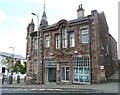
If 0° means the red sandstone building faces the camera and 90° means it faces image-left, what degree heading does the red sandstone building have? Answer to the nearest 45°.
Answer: approximately 45°
